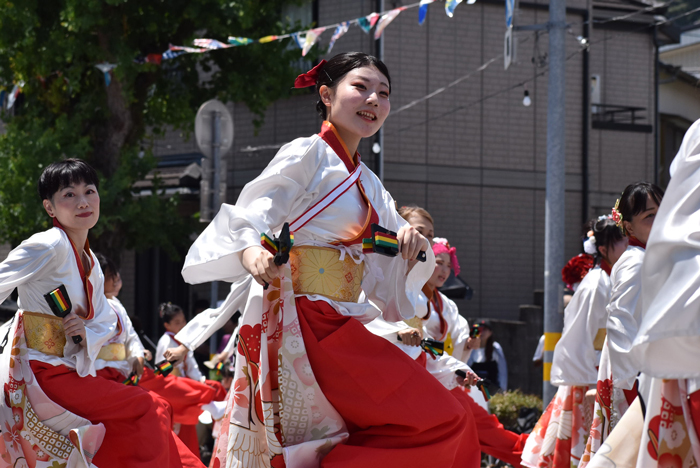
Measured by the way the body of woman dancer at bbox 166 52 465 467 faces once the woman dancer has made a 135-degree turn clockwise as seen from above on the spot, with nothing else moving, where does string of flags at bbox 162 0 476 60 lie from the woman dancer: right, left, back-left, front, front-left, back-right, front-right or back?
right

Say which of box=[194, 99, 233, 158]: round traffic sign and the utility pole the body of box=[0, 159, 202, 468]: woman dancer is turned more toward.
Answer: the utility pole

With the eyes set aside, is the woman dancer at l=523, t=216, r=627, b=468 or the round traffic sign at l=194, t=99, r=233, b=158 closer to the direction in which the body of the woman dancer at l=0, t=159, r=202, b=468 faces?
the woman dancer

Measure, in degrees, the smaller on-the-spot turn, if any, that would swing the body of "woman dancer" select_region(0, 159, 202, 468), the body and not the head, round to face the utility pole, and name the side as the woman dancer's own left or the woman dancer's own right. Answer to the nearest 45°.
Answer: approximately 90° to the woman dancer's own left

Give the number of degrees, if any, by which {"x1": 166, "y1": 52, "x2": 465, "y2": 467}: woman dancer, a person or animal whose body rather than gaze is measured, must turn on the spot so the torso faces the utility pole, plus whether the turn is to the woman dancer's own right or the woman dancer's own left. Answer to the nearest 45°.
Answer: approximately 90° to the woman dancer's own left
